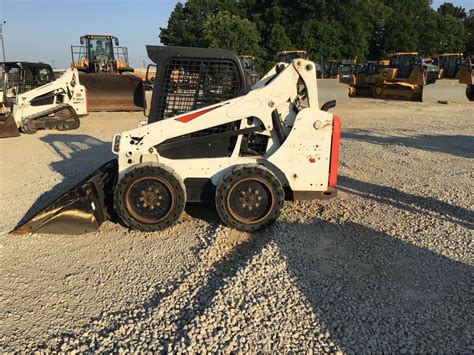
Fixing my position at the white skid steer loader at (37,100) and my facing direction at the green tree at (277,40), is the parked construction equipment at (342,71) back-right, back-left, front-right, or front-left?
front-right

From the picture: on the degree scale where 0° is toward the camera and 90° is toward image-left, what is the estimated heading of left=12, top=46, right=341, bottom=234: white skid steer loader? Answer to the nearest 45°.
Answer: approximately 90°

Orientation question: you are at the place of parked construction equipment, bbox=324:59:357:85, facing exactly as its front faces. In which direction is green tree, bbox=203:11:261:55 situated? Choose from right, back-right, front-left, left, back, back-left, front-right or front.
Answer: back

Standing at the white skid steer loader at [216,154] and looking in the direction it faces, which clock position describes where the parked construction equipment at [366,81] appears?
The parked construction equipment is roughly at 4 o'clock from the white skid steer loader.

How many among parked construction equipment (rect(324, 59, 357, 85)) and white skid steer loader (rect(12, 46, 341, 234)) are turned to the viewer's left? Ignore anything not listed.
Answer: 1

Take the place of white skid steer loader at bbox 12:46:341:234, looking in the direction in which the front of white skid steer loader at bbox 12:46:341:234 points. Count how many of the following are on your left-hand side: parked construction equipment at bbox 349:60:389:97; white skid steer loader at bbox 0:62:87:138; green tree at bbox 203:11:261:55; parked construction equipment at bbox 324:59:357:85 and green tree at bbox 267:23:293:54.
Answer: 0

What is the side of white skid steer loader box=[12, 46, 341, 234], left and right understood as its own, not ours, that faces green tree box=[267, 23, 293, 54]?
right

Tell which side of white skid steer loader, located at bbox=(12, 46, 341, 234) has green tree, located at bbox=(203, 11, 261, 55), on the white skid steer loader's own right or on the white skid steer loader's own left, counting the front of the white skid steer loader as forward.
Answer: on the white skid steer loader's own right

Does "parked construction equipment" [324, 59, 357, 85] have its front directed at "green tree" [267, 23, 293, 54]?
no

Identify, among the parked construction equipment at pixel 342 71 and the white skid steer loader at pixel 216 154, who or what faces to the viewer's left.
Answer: the white skid steer loader

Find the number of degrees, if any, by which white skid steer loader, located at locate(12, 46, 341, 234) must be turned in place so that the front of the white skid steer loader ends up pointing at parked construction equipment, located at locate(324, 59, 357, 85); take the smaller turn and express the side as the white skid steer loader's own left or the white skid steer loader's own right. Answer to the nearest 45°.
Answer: approximately 135° to the white skid steer loader's own right

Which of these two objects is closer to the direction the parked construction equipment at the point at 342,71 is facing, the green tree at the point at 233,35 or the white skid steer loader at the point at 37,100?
the white skid steer loader

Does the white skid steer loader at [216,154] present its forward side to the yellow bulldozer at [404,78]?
no

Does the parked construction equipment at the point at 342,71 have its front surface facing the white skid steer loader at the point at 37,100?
no
